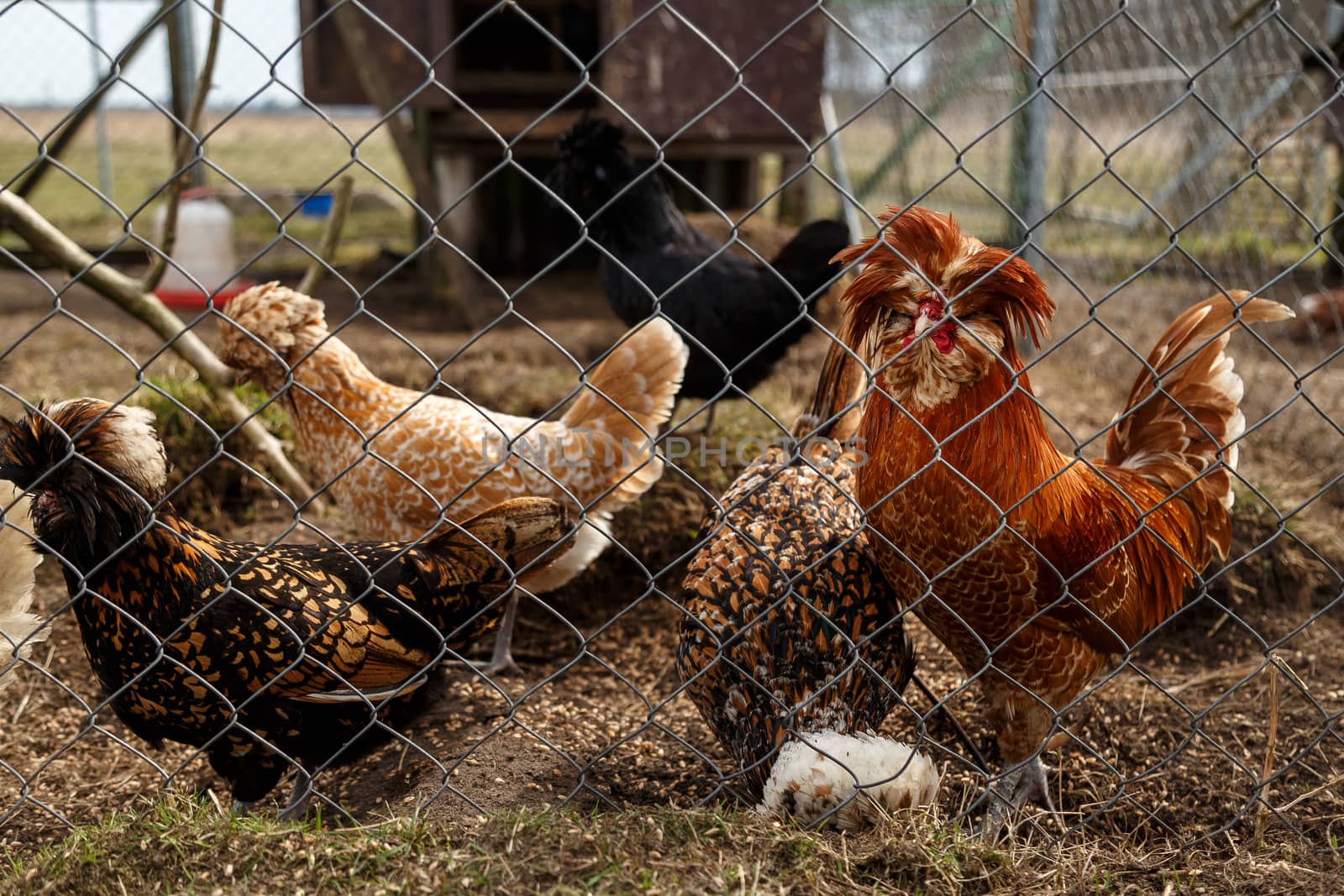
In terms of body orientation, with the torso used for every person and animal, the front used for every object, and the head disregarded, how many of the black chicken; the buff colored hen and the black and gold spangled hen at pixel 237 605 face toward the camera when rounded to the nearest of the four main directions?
0

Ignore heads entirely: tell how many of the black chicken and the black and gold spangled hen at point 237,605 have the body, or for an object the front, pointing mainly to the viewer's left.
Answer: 2

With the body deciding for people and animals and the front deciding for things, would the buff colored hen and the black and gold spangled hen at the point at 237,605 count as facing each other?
no

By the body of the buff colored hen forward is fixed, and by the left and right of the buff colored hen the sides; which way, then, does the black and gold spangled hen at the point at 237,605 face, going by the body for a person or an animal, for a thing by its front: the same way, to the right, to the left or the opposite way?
the same way

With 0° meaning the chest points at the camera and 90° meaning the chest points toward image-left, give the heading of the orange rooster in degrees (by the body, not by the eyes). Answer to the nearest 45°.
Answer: approximately 45°

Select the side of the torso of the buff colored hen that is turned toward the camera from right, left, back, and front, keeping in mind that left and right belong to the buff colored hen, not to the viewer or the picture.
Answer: left

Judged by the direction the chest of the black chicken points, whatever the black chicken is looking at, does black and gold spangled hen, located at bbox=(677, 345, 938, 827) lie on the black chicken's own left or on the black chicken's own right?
on the black chicken's own left

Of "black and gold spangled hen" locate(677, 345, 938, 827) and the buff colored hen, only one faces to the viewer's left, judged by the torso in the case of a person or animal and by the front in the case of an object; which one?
the buff colored hen

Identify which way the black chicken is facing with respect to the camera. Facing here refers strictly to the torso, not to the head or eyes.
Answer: to the viewer's left

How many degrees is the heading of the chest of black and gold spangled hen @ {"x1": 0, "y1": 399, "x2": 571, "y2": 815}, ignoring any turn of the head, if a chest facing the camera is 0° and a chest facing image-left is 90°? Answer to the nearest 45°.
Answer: approximately 90°

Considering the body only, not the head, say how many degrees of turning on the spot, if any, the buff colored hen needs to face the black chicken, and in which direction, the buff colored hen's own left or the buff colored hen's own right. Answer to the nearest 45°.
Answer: approximately 135° to the buff colored hen's own right

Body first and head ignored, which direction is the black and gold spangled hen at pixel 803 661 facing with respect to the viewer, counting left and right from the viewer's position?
facing the viewer

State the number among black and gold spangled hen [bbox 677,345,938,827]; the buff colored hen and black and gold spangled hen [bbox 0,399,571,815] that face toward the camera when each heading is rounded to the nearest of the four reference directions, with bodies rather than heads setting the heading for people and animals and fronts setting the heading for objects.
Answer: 1

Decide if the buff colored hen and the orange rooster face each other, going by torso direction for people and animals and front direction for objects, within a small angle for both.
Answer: no
